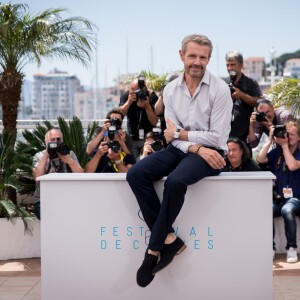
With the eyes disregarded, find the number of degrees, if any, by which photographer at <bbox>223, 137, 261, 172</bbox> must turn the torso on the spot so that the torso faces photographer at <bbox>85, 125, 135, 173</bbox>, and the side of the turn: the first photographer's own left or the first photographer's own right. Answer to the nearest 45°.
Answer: approximately 45° to the first photographer's own right

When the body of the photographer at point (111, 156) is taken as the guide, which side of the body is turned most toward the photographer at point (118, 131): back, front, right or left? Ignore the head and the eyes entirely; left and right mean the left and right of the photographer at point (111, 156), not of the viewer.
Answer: back

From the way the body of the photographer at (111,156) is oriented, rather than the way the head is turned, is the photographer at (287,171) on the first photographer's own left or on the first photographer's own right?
on the first photographer's own left

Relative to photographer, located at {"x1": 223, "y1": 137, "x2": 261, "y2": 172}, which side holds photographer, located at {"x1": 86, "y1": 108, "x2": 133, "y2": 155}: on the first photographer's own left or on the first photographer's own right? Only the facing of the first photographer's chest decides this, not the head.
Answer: on the first photographer's own right

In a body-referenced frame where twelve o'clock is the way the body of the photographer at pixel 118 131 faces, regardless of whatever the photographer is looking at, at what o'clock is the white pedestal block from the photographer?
The white pedestal block is roughly at 12 o'clock from the photographer.
